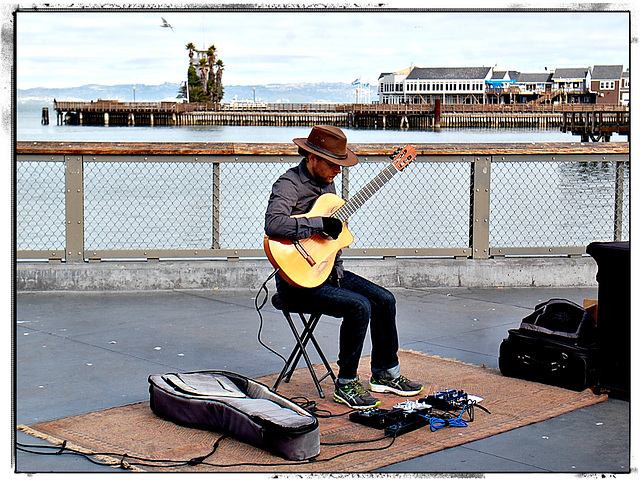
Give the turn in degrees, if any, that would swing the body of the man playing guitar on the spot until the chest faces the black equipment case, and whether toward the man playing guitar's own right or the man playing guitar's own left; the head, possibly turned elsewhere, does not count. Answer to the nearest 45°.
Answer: approximately 45° to the man playing guitar's own left

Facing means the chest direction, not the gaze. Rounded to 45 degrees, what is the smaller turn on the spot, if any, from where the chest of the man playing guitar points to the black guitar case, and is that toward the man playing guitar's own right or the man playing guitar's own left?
approximately 90° to the man playing guitar's own right

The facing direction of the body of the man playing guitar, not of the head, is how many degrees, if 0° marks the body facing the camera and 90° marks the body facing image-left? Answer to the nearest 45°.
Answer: approximately 315°
